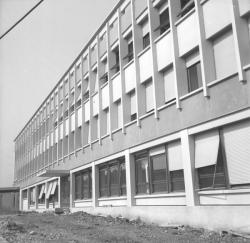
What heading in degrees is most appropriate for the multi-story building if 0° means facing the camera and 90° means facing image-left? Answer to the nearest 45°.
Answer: approximately 45°
